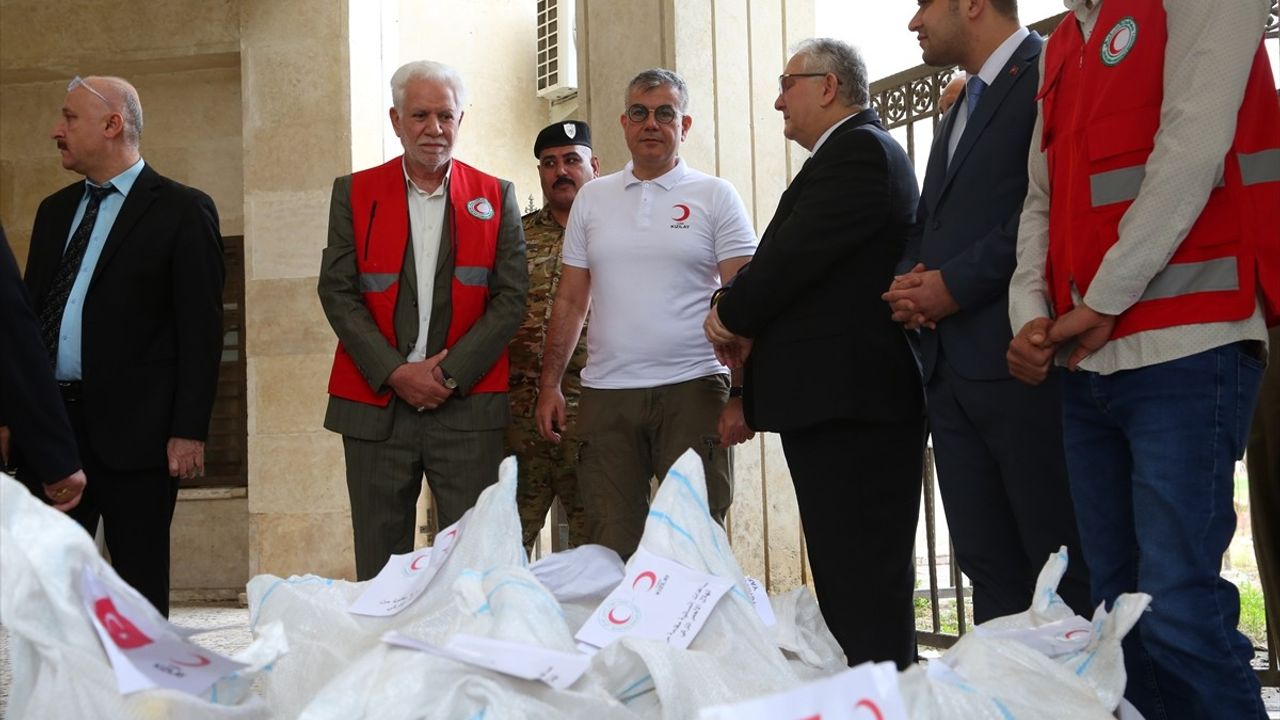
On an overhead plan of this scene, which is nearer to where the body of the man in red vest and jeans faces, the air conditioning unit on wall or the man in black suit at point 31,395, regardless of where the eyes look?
the man in black suit

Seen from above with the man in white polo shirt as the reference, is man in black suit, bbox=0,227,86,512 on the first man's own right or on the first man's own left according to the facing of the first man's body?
on the first man's own right

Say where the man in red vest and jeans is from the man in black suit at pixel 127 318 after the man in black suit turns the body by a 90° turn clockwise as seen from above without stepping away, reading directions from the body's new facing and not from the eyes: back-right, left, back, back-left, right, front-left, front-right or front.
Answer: back

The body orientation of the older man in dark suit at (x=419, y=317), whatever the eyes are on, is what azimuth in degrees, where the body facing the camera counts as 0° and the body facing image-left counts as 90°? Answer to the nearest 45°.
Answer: approximately 0°

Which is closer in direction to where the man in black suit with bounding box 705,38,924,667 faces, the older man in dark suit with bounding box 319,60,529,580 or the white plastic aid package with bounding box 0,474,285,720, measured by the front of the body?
the older man in dark suit

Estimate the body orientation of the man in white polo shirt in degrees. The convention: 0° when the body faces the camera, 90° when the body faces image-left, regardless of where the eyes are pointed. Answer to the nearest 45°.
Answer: approximately 0°

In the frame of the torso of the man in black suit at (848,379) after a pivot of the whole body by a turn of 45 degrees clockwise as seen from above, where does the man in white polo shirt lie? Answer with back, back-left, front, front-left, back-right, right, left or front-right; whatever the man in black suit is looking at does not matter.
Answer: front

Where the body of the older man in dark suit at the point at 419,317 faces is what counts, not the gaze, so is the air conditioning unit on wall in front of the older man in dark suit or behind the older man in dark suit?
behind

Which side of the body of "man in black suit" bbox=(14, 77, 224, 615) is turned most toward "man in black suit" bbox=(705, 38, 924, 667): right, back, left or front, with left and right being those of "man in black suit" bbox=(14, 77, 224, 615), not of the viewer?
left

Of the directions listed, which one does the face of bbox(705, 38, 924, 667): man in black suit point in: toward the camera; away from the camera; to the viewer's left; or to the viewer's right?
to the viewer's left

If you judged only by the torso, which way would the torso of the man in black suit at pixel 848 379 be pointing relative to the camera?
to the viewer's left
